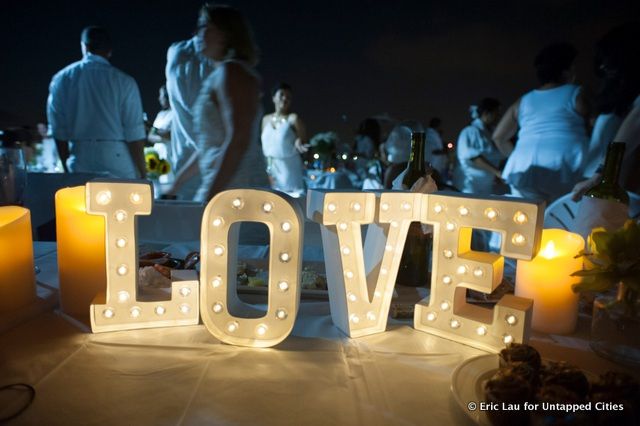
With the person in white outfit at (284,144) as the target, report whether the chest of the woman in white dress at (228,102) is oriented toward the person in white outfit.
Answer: no

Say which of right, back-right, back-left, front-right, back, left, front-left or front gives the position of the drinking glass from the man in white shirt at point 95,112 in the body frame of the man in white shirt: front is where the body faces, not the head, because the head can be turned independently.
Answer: back

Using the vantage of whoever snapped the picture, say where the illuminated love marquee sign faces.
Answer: facing the viewer

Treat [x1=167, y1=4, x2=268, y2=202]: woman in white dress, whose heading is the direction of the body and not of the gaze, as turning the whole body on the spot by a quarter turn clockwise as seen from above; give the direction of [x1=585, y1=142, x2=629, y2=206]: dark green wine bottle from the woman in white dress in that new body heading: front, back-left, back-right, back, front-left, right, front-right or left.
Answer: back-right

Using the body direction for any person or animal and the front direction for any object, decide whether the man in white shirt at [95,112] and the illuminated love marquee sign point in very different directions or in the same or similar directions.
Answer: very different directions

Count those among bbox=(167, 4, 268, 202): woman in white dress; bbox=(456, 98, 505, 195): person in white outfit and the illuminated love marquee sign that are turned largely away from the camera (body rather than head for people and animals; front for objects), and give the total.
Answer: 0

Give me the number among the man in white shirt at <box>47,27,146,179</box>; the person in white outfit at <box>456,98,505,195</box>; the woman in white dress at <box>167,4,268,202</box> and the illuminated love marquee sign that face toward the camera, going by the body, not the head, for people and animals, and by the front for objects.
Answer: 1

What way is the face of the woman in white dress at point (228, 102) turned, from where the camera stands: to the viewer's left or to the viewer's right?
to the viewer's left

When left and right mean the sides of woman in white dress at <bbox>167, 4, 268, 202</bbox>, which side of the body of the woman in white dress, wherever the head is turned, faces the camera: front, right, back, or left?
left

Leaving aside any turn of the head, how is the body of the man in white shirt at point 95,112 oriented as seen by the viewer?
away from the camera

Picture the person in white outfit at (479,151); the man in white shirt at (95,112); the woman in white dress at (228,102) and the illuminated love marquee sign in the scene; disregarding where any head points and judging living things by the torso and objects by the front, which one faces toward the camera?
the illuminated love marquee sign

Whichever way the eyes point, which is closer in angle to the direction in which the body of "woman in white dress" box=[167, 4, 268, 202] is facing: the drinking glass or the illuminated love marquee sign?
the drinking glass
